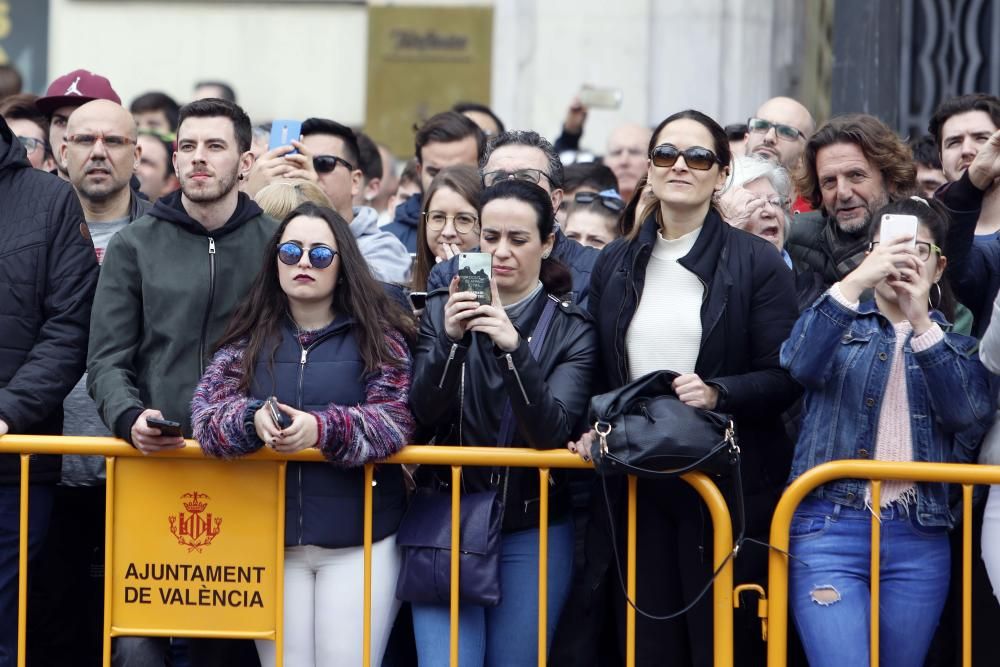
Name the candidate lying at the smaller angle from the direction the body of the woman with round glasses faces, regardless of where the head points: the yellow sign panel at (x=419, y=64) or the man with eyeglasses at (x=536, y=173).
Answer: the man with eyeglasses

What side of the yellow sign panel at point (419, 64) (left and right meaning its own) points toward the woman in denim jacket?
front

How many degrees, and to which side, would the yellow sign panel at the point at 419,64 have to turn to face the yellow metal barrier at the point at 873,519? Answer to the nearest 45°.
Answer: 0° — it already faces it

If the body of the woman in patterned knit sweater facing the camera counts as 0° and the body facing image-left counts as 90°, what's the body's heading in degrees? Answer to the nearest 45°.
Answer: approximately 0°

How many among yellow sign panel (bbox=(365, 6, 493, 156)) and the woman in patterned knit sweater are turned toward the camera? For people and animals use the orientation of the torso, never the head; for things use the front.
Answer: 2

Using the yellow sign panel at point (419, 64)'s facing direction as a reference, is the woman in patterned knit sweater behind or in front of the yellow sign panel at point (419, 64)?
in front
